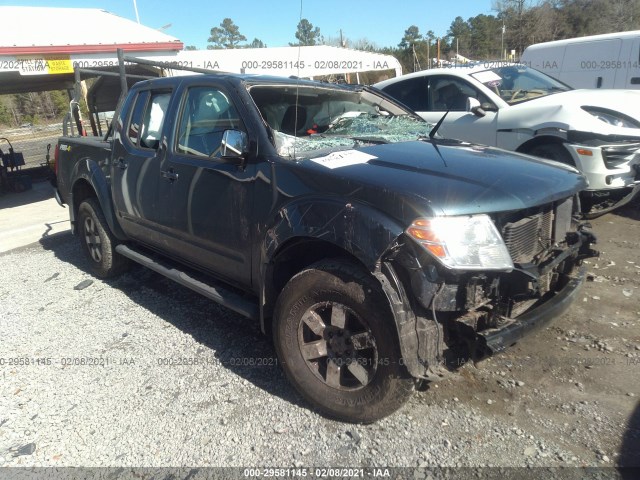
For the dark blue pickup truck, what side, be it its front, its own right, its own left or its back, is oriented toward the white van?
left

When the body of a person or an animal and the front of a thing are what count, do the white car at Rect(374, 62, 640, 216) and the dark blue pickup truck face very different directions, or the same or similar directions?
same or similar directions

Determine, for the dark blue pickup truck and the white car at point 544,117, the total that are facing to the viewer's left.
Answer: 0

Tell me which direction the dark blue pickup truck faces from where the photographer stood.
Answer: facing the viewer and to the right of the viewer
